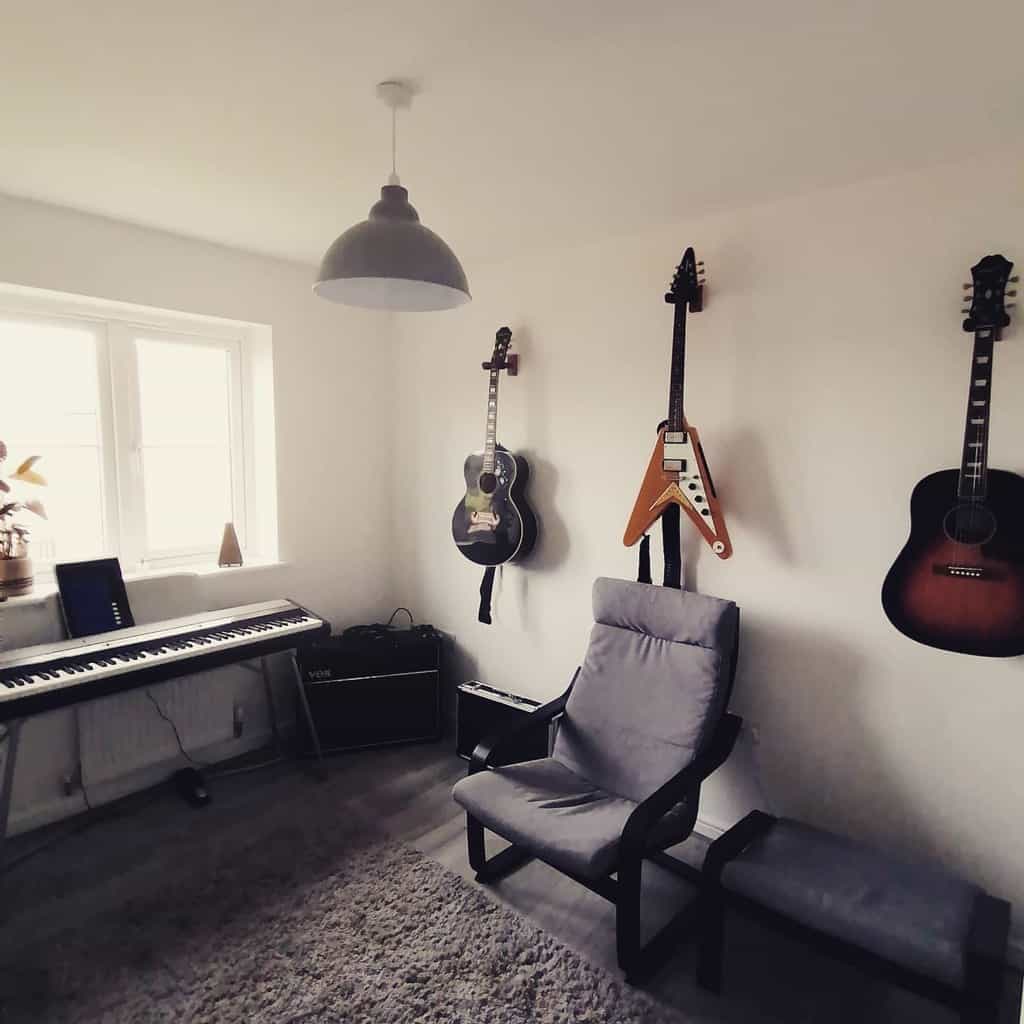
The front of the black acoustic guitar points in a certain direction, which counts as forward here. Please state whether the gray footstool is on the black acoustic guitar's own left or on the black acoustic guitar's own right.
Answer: on the black acoustic guitar's own left

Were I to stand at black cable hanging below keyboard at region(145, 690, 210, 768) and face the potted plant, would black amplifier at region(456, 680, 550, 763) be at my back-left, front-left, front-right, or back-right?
back-left

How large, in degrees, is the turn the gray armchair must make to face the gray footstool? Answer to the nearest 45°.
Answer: approximately 90° to its left

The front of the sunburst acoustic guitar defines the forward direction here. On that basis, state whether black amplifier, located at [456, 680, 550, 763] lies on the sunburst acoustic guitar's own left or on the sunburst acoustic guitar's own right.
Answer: on the sunburst acoustic guitar's own right

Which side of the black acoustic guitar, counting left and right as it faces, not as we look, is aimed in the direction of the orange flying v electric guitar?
left

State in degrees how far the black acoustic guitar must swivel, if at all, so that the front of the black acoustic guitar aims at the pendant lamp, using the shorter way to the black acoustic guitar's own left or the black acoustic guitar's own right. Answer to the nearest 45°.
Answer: approximately 45° to the black acoustic guitar's own left

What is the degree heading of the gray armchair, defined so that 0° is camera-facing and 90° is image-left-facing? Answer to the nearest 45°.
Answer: approximately 45°

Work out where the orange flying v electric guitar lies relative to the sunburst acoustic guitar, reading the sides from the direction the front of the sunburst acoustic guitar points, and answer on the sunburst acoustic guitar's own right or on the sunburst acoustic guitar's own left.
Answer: on the sunburst acoustic guitar's own right
